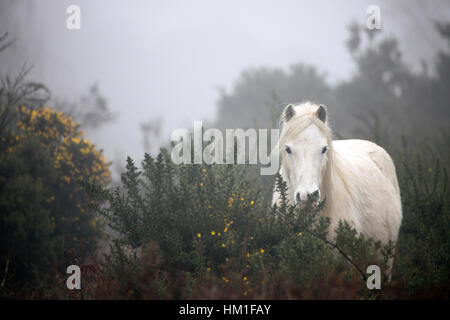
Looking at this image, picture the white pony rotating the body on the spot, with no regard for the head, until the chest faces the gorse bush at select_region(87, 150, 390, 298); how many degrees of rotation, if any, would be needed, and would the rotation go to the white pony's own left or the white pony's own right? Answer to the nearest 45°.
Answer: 0° — it already faces it

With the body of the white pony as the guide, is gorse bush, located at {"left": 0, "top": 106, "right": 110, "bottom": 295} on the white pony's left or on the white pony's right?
on the white pony's right

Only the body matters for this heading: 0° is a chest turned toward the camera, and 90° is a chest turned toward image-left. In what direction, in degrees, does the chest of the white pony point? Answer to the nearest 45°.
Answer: approximately 45°

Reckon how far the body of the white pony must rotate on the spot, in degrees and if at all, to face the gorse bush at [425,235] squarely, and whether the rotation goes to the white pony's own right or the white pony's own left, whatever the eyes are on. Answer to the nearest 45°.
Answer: approximately 180°
